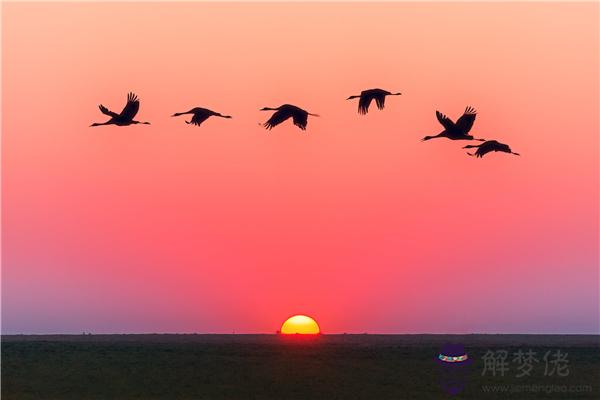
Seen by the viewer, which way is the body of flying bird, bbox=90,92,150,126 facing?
to the viewer's left

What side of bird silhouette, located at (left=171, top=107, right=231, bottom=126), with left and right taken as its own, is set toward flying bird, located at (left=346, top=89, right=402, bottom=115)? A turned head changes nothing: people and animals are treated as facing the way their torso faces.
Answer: back

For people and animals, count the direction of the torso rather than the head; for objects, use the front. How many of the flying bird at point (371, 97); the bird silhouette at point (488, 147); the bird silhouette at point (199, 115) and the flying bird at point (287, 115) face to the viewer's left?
4

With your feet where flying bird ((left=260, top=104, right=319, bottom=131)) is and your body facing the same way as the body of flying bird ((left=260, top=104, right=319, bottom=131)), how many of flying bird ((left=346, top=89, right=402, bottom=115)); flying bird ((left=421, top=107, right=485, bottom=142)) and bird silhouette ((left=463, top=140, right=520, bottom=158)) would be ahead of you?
0

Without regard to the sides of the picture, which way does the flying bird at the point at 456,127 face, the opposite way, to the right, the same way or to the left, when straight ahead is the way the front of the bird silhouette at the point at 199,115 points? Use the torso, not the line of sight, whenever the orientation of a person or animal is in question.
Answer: the same way

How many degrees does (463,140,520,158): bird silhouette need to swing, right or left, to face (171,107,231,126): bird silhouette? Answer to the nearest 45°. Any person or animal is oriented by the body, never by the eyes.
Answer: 0° — it already faces it

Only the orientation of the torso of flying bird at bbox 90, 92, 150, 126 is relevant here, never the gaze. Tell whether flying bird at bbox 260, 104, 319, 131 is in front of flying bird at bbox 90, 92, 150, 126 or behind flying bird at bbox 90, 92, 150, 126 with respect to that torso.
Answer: behind

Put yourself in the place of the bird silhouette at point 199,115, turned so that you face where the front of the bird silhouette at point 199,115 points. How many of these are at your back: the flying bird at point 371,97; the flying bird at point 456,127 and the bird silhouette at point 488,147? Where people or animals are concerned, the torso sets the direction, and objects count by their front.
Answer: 3

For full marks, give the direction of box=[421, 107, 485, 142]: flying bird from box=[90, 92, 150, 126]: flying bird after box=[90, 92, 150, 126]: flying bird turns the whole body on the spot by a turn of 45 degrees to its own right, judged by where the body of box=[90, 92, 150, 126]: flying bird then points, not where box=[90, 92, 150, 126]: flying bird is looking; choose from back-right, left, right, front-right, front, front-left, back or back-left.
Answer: back-right

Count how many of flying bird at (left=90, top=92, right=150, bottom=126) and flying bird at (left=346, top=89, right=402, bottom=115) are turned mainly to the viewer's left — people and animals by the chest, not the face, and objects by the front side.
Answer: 2

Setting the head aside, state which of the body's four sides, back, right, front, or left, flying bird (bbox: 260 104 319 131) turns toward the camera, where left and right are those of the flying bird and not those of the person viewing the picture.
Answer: left

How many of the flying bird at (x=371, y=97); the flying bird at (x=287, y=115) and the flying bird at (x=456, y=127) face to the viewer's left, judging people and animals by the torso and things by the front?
3

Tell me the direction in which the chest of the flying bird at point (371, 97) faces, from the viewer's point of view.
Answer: to the viewer's left

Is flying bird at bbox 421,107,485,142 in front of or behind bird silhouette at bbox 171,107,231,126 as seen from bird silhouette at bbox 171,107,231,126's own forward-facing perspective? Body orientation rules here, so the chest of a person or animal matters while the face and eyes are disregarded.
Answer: behind

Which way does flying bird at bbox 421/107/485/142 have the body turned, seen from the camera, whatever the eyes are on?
to the viewer's left

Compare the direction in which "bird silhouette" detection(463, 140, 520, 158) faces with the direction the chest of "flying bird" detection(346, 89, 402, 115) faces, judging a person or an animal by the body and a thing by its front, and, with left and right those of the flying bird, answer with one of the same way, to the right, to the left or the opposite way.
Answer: the same way

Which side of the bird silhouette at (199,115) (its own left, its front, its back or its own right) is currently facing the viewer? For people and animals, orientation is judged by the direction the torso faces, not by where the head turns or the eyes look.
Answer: left

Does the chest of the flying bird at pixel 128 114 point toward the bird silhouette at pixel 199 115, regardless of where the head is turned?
no

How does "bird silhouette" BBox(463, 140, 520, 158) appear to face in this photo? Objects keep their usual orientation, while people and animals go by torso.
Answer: to the viewer's left
